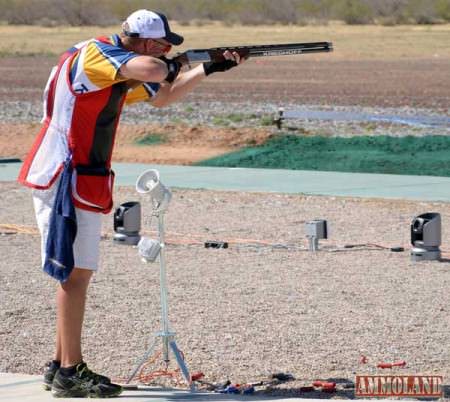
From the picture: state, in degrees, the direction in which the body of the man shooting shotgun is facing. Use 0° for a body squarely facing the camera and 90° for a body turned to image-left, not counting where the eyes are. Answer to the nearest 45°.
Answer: approximately 270°
